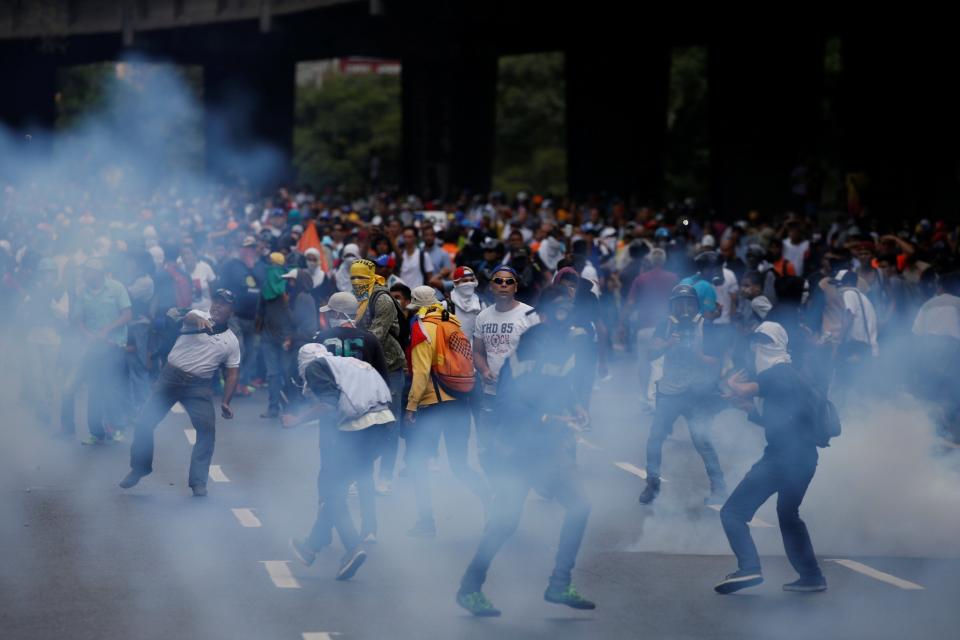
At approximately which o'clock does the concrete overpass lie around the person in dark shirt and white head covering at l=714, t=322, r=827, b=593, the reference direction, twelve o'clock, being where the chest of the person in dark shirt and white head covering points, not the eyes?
The concrete overpass is roughly at 3 o'clock from the person in dark shirt and white head covering.

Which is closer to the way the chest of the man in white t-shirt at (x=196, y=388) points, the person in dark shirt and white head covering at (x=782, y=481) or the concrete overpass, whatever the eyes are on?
the person in dark shirt and white head covering

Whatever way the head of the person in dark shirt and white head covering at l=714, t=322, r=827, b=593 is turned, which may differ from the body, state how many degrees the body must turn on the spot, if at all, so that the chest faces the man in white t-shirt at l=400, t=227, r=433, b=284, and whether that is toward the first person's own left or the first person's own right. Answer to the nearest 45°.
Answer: approximately 45° to the first person's own right

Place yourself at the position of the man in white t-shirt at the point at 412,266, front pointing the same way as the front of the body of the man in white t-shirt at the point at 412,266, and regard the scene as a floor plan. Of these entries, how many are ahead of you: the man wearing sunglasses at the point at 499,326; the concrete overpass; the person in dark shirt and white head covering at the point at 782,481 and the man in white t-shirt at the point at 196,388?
3

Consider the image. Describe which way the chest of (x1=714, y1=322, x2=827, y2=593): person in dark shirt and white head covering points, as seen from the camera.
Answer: to the viewer's left

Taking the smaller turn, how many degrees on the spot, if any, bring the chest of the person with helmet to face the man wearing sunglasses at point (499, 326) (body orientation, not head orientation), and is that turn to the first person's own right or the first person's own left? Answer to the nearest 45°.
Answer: approximately 45° to the first person's own right
